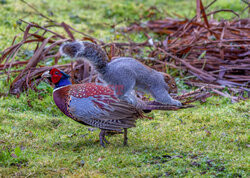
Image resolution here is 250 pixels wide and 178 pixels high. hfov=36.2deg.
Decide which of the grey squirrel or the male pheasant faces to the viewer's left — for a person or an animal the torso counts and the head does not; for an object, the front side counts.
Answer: the male pheasant

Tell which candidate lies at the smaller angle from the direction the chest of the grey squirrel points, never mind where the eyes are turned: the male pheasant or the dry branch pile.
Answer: the dry branch pile

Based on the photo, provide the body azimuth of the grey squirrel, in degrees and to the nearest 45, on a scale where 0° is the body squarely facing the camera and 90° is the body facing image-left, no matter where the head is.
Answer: approximately 270°

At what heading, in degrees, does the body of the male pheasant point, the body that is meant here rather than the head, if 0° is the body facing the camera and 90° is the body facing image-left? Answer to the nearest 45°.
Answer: approximately 90°

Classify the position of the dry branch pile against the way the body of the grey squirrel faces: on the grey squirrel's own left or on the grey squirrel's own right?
on the grey squirrel's own left

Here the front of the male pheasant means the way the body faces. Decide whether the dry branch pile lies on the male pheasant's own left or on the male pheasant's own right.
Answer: on the male pheasant's own right

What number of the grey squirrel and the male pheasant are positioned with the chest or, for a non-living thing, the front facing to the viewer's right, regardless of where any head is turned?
1

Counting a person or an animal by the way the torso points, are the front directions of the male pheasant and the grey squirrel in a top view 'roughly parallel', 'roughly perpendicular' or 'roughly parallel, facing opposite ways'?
roughly parallel, facing opposite ways
